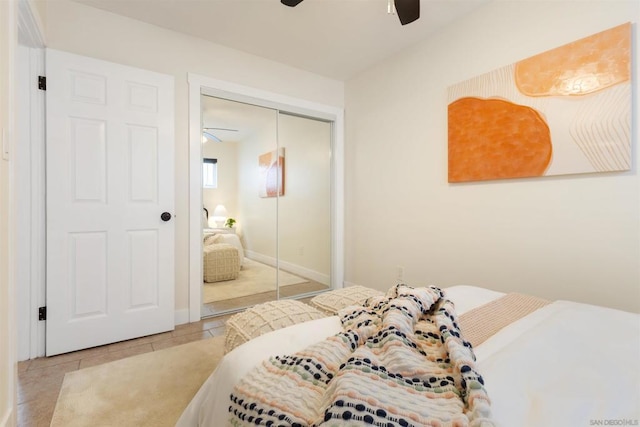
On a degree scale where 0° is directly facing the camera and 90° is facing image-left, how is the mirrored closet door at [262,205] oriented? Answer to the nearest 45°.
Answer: approximately 315°

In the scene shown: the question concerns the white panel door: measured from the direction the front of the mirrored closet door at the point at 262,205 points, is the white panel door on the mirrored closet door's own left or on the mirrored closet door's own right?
on the mirrored closet door's own right

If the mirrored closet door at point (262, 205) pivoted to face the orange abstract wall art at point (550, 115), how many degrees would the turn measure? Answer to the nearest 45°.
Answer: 0° — it already faces it
